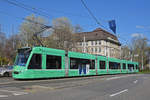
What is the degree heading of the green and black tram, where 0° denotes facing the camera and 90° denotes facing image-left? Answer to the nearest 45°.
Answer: approximately 45°

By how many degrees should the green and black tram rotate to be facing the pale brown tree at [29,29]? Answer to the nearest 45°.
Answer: approximately 135° to its right

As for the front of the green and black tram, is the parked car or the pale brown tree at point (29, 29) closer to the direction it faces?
the parked car
